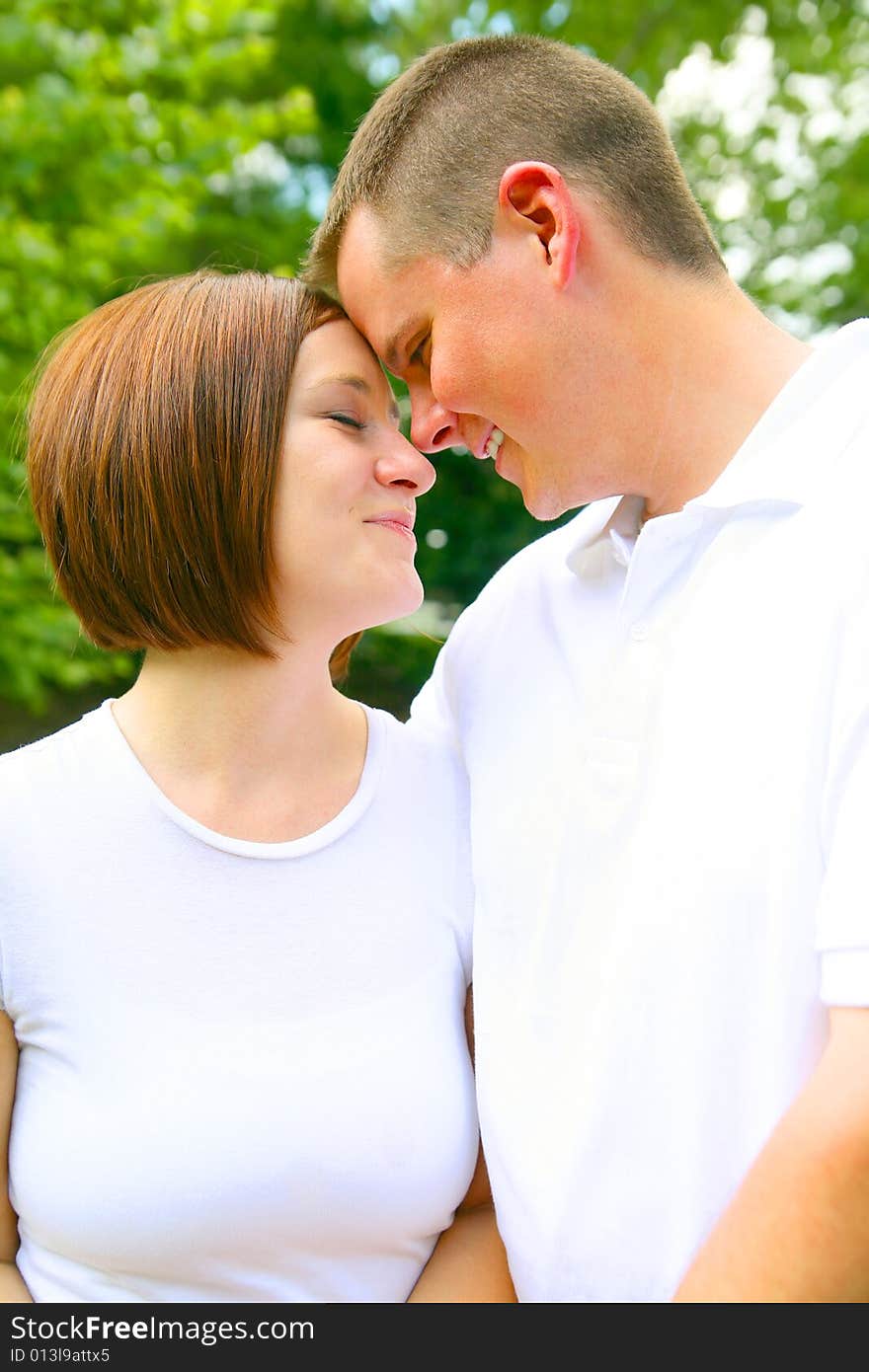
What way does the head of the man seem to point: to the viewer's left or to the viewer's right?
to the viewer's left

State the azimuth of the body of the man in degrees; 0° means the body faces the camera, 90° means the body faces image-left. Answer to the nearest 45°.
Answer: approximately 45°
